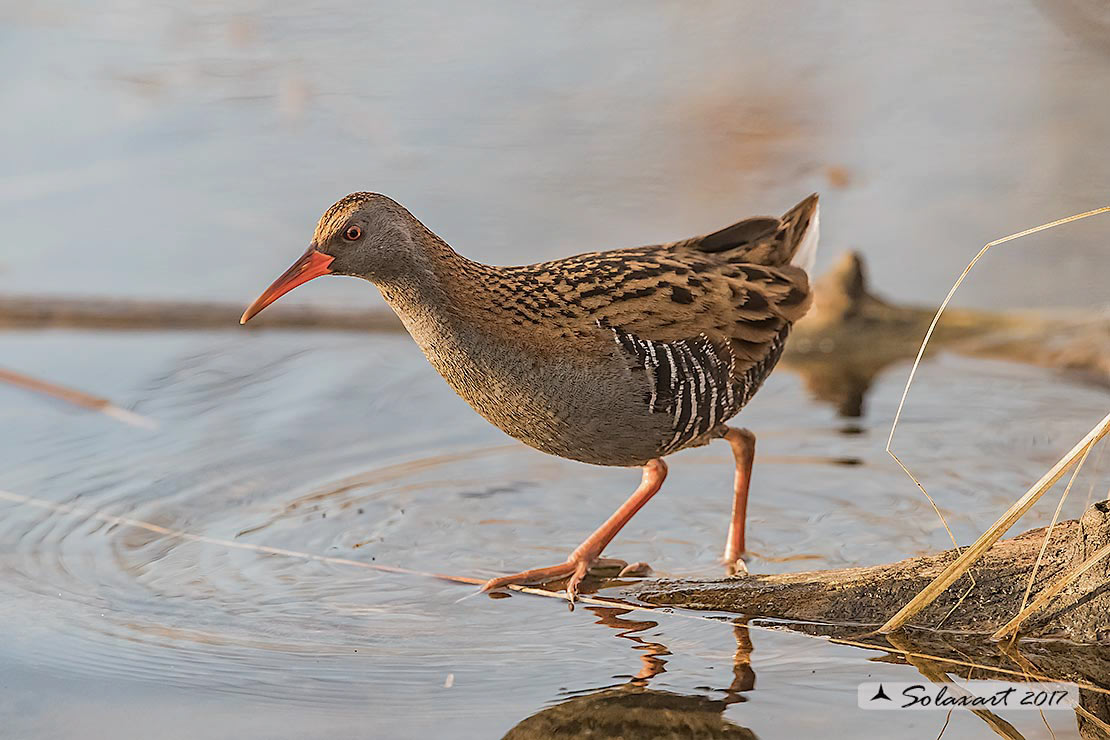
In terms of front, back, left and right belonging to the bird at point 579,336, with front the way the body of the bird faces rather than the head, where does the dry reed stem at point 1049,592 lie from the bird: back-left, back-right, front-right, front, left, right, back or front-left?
back-left

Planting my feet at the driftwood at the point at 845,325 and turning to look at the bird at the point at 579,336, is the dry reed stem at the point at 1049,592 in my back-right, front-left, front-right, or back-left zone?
front-left

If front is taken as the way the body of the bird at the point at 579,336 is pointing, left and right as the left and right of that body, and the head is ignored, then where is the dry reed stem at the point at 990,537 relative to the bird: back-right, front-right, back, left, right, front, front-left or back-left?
back-left

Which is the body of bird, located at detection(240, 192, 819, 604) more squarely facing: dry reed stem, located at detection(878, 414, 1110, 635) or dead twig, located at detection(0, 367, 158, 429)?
the dead twig

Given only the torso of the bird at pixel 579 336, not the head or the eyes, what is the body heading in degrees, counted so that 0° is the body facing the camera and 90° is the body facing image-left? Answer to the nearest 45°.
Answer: approximately 90°

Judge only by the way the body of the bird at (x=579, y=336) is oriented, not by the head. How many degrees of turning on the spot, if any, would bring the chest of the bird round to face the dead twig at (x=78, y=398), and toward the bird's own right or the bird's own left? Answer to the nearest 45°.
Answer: approximately 45° to the bird's own right

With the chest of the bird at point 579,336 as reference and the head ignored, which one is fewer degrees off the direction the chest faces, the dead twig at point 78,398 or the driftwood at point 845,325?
the dead twig

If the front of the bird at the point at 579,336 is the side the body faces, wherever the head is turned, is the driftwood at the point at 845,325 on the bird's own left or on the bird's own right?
on the bird's own right
